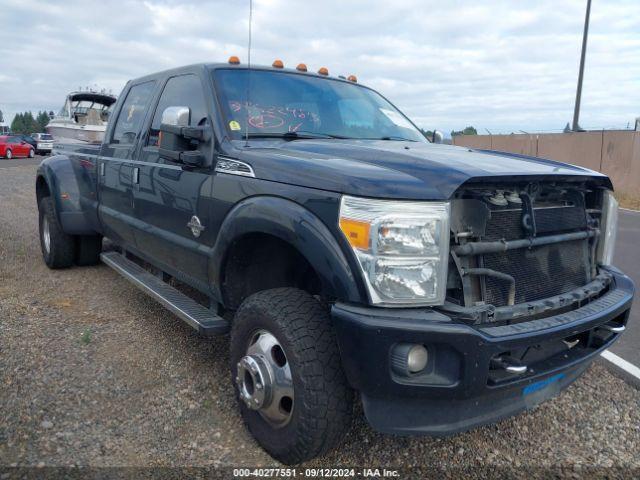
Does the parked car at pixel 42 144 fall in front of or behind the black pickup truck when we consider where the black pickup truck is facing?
behind

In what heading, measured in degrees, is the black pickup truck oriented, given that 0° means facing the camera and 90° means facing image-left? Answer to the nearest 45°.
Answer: approximately 315°

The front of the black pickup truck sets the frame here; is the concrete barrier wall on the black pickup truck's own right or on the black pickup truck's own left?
on the black pickup truck's own left

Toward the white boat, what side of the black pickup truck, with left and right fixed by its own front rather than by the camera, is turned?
back

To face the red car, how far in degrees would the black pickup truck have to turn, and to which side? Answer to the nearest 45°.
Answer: approximately 180°
